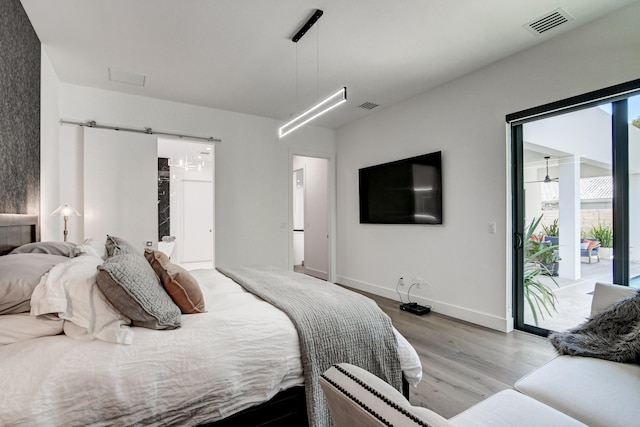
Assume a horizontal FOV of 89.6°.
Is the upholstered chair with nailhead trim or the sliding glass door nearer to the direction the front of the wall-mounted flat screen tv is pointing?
the upholstered chair with nailhead trim

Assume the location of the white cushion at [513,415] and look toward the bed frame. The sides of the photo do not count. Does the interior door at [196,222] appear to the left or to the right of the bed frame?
right

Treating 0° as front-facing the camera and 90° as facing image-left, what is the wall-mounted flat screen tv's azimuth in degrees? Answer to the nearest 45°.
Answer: approximately 45°
